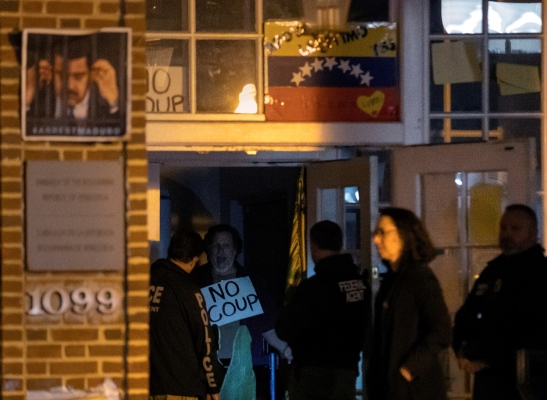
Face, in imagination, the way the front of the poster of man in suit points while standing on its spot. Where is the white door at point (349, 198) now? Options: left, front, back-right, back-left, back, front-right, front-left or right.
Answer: back-left

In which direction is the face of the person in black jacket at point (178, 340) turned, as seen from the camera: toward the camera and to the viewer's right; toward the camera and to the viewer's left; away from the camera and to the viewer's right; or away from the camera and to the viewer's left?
away from the camera and to the viewer's right

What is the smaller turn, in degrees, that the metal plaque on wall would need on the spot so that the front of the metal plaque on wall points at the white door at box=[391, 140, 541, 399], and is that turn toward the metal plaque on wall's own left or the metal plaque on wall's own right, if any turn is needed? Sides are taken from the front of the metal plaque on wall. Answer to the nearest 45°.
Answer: approximately 135° to the metal plaque on wall's own left

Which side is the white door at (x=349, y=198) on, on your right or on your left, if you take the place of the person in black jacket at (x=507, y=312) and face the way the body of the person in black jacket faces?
on your right

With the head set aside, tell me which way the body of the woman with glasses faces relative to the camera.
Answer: to the viewer's left

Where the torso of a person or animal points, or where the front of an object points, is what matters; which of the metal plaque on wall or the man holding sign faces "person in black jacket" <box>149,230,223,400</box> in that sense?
the man holding sign

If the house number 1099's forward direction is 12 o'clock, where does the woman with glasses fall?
The woman with glasses is roughly at 9 o'clock from the house number 1099.

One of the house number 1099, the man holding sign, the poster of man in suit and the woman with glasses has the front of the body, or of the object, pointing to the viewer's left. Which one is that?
the woman with glasses
